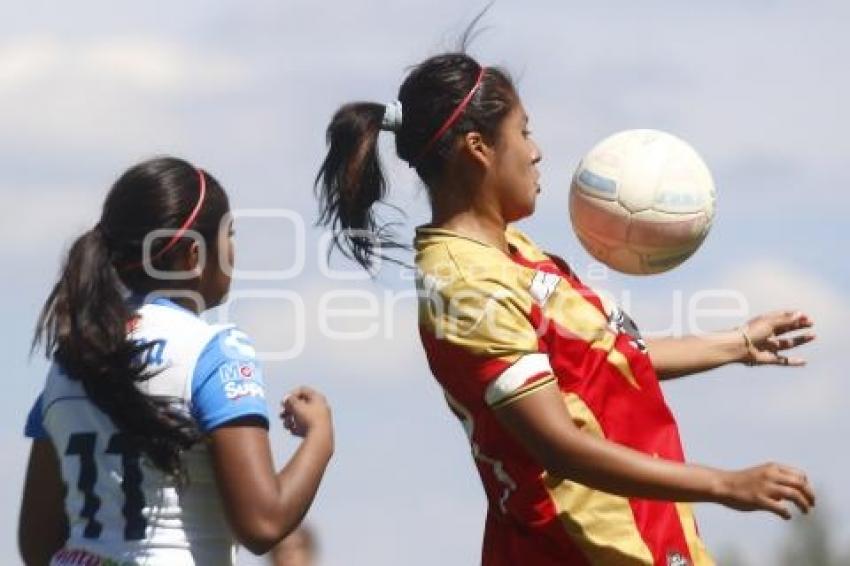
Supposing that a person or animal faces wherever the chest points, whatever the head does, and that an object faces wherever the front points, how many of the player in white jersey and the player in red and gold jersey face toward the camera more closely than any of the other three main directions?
0

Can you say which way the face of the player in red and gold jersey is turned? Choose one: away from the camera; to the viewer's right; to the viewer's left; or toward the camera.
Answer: to the viewer's right

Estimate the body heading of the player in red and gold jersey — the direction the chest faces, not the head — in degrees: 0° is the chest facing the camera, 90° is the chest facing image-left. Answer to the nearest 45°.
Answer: approximately 270°

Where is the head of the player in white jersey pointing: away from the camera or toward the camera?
away from the camera

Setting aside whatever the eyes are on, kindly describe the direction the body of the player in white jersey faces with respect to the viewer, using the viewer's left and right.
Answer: facing away from the viewer and to the right of the viewer

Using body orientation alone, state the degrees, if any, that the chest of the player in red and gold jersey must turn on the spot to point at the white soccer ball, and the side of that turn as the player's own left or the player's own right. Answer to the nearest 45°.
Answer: approximately 45° to the player's own left
